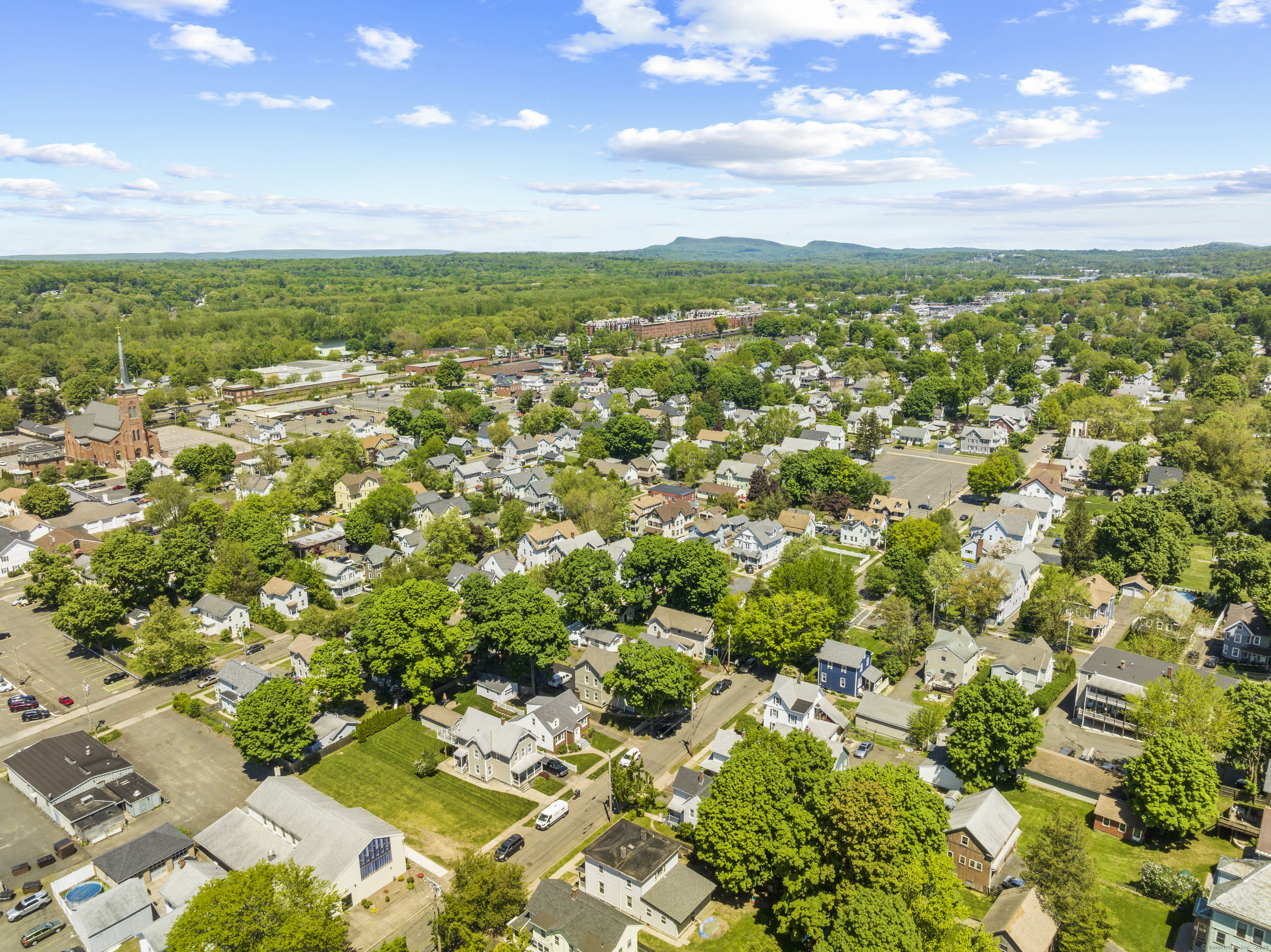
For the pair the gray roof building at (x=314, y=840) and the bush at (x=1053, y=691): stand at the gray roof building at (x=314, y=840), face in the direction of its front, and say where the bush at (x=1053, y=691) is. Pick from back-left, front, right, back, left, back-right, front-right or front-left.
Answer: front-left

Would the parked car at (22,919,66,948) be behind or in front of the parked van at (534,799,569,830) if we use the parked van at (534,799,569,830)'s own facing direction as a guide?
in front

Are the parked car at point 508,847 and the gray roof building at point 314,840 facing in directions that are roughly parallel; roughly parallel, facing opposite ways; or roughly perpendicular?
roughly perpendicular

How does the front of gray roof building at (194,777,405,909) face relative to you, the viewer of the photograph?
facing the viewer and to the right of the viewer

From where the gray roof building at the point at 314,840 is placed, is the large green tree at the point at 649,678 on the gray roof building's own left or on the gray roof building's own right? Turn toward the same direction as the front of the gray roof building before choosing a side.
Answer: on the gray roof building's own left

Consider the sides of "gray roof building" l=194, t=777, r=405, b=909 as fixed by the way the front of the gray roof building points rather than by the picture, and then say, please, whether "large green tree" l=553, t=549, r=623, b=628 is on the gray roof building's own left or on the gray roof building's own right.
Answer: on the gray roof building's own left

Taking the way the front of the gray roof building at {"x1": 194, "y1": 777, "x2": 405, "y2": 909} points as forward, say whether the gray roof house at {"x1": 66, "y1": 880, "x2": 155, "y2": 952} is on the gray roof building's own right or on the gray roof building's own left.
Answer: on the gray roof building's own right

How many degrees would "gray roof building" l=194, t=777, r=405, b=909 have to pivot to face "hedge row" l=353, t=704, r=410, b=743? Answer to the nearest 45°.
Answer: approximately 135° to its left

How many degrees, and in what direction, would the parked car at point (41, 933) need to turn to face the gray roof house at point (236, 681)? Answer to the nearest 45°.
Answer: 0° — it already faces it

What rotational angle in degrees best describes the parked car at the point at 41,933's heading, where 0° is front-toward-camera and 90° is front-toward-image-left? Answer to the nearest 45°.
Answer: approximately 225°

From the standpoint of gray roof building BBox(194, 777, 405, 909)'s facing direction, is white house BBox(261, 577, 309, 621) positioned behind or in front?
behind

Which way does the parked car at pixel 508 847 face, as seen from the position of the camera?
facing the viewer and to the left of the viewer

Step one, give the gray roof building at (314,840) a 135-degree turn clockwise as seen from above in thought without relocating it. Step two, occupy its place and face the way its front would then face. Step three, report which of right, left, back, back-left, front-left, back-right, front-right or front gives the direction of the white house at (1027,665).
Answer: back

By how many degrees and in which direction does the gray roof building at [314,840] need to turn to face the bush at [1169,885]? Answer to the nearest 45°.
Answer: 0° — it already faces it

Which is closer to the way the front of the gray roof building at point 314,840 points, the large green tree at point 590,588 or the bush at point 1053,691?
the bush

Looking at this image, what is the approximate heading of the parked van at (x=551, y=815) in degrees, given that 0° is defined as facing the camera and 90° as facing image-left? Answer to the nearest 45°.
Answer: approximately 45°
